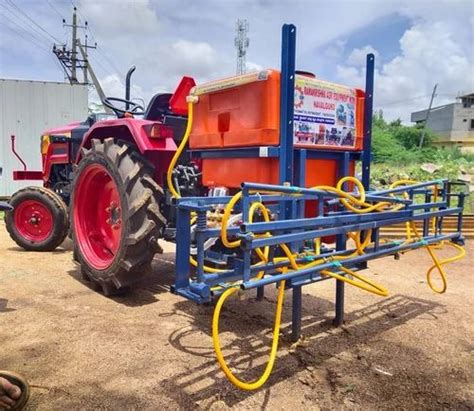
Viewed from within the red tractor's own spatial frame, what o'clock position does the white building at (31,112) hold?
The white building is roughly at 1 o'clock from the red tractor.

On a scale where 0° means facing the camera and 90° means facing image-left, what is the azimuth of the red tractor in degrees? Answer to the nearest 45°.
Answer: approximately 135°
